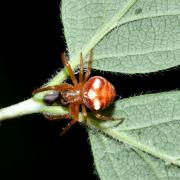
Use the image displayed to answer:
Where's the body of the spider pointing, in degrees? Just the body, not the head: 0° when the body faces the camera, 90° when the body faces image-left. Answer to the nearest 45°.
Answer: approximately 90°
